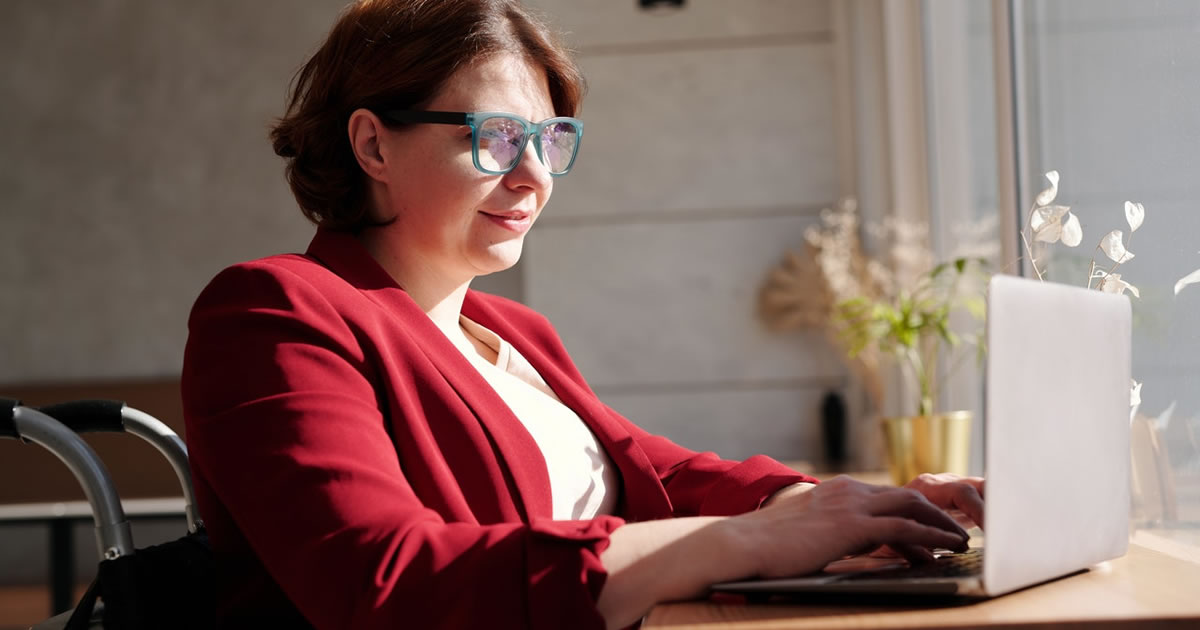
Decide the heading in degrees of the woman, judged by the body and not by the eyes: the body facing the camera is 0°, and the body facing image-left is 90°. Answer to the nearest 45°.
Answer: approximately 315°

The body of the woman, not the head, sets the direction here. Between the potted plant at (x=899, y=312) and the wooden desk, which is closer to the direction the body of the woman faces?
the wooden desk

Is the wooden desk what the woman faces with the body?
yes

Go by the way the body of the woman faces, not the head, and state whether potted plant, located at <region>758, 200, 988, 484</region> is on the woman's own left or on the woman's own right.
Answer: on the woman's own left

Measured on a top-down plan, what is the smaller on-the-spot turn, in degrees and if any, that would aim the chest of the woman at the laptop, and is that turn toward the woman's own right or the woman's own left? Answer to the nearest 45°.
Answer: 0° — they already face it
